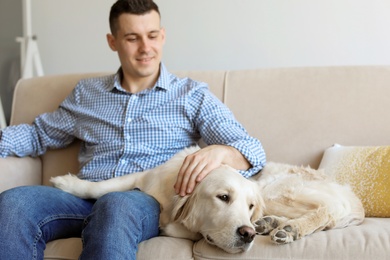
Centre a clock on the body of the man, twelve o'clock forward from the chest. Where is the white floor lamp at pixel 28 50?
The white floor lamp is roughly at 5 o'clock from the man.

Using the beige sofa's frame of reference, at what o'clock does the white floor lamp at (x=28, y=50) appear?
The white floor lamp is roughly at 4 o'clock from the beige sofa.

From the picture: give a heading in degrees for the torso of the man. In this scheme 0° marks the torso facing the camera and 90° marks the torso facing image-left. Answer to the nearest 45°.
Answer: approximately 0°

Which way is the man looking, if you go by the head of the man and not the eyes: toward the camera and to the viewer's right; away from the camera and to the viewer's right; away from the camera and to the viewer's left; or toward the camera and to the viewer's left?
toward the camera and to the viewer's right

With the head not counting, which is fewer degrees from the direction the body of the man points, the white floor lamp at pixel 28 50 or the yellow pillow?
the yellow pillow
